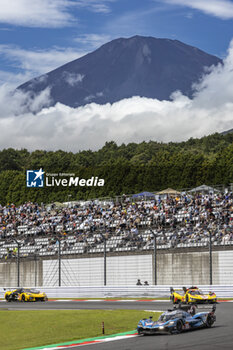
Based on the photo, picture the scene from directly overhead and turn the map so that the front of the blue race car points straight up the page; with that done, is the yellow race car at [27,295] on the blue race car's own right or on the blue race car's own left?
on the blue race car's own right

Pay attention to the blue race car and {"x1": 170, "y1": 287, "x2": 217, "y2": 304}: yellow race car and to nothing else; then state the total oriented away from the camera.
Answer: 0

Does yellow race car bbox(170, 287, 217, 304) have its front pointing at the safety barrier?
no

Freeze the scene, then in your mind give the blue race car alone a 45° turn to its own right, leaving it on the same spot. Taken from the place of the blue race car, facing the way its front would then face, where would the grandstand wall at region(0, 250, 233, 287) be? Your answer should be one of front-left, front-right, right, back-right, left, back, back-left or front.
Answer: right

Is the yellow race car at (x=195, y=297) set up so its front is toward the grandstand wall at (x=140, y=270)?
no

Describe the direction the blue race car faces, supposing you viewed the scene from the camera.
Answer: facing the viewer and to the left of the viewer

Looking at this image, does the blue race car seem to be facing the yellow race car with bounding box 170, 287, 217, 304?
no

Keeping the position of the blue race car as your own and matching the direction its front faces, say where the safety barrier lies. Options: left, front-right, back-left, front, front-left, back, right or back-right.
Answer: back-right
